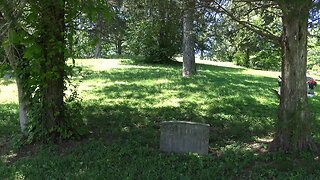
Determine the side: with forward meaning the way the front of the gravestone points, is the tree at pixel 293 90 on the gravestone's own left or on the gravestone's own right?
on the gravestone's own left

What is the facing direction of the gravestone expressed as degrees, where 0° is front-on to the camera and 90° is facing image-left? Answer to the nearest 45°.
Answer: approximately 0°

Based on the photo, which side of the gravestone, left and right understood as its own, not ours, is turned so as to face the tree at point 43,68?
right

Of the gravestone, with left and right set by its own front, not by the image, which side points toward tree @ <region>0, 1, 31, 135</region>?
right
